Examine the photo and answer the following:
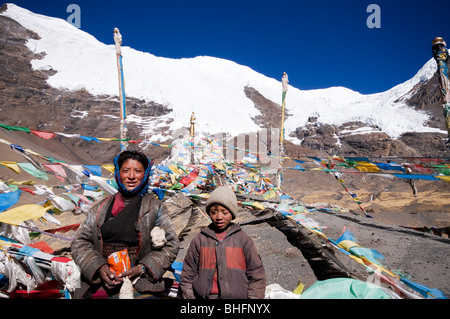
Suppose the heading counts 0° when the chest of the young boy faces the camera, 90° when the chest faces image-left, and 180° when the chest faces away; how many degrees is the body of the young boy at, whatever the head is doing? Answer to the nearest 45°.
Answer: approximately 0°

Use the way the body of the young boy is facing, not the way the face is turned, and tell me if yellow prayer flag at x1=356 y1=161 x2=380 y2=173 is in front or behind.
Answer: behind

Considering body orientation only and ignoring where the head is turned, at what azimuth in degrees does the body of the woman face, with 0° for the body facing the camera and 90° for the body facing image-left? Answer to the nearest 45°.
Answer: approximately 0°

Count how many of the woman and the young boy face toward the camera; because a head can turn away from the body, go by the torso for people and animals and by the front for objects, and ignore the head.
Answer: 2
